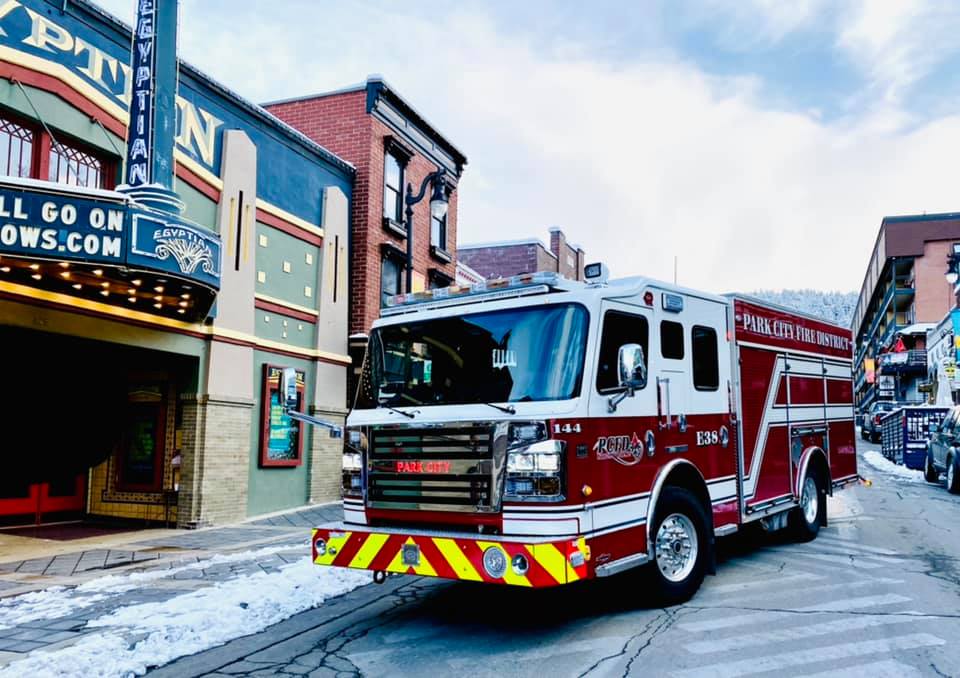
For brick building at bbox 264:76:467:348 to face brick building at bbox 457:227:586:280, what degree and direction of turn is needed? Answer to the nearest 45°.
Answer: approximately 135° to its left

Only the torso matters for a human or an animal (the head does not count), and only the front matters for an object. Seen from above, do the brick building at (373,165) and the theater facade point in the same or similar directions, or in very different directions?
same or similar directions

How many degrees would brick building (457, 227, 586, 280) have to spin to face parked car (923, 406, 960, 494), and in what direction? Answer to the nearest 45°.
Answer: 0° — it already faces it

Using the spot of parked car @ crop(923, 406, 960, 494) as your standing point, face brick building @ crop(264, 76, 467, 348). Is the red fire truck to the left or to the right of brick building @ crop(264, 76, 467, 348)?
left

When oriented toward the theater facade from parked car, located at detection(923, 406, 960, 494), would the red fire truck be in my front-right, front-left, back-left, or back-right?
front-left

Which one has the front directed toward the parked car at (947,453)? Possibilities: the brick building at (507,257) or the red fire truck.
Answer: the brick building

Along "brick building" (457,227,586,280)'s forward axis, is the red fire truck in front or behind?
in front

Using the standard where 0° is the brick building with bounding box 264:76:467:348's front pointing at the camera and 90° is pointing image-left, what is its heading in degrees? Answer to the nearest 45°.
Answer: approximately 315°

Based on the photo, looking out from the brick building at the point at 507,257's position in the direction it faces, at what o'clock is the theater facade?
The theater facade is roughly at 2 o'clock from the brick building.

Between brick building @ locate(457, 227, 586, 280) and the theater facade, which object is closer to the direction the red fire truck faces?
the theater facade

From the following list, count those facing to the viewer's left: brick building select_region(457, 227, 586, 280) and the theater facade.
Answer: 0

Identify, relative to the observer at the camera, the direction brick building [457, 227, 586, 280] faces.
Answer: facing the viewer and to the right of the viewer

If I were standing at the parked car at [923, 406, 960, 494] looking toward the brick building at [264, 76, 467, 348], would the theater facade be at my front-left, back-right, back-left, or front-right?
front-left

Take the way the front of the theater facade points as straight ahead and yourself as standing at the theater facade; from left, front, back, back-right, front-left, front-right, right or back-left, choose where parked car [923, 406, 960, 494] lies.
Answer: front-left

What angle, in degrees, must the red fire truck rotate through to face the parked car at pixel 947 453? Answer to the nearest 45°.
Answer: approximately 180°

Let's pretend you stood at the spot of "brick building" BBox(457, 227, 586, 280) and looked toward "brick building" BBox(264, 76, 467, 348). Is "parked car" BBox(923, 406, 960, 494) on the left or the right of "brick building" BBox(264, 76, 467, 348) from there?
left

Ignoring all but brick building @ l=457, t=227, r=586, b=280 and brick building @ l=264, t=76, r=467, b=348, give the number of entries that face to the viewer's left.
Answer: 0

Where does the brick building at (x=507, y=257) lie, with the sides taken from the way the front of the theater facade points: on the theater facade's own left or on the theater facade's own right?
on the theater facade's own left
